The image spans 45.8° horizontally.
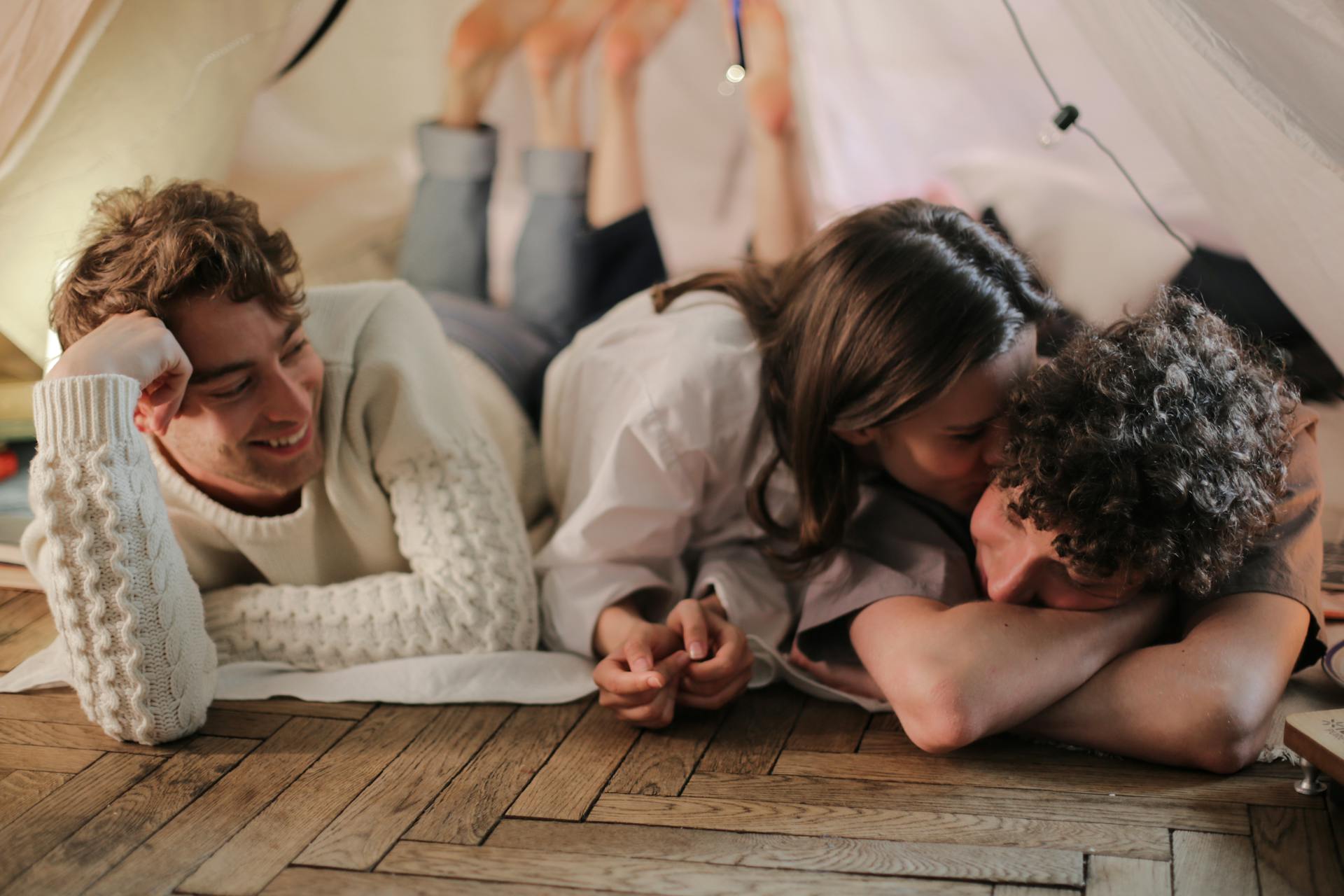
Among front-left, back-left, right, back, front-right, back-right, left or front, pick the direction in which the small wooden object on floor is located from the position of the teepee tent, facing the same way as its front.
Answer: front

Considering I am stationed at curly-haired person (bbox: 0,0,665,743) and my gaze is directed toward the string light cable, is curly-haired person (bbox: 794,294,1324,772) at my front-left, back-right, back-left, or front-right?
front-right

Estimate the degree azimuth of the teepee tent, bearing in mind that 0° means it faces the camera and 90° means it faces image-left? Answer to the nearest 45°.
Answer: approximately 0°
